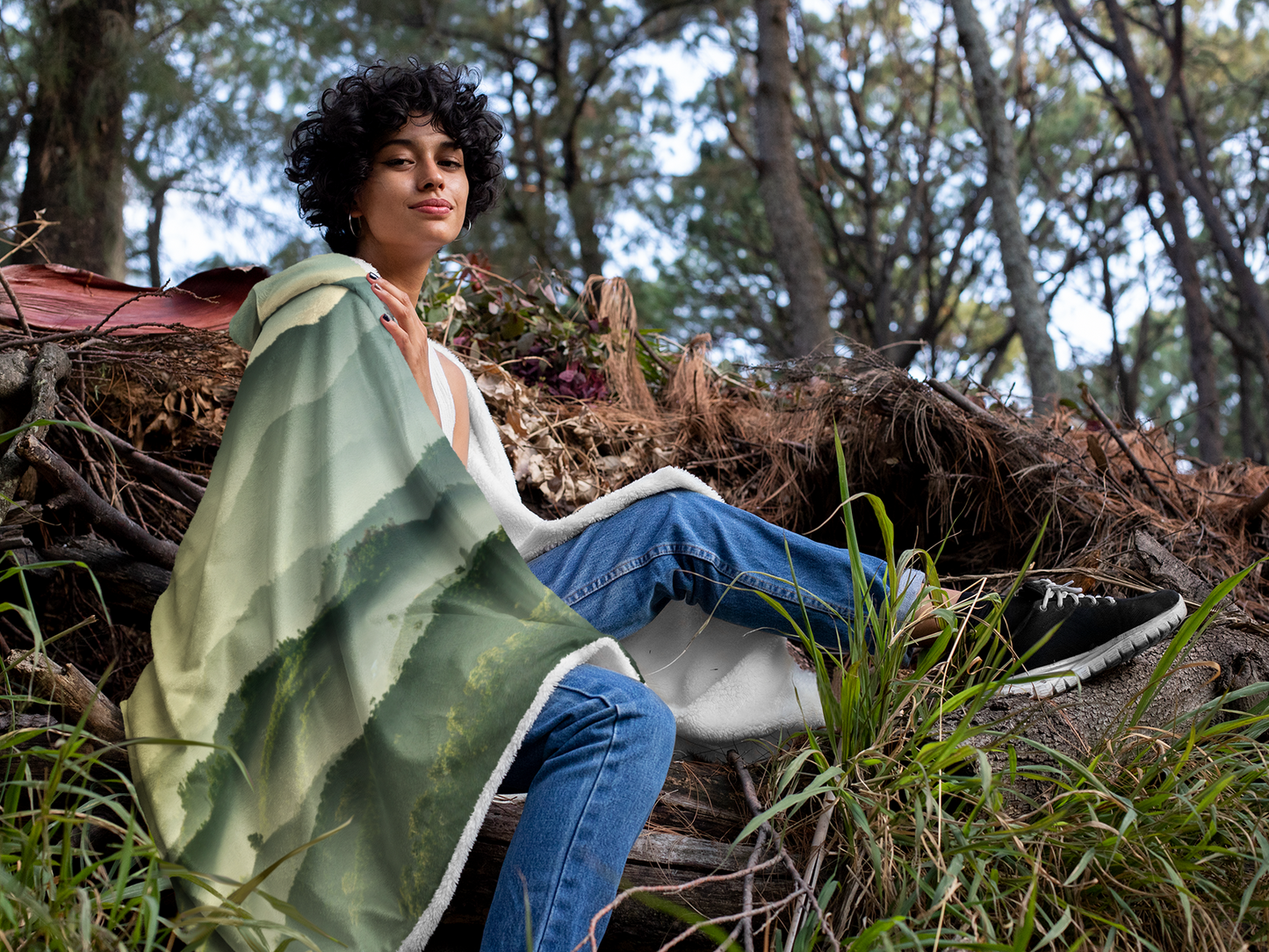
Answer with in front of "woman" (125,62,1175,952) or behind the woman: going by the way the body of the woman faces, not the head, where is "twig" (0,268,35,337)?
behind

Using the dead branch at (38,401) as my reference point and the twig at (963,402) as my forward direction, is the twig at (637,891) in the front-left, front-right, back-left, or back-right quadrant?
front-right

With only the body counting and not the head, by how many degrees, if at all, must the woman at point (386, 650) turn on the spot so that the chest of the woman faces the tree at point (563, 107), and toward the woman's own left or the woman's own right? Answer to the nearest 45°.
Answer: approximately 90° to the woman's own left

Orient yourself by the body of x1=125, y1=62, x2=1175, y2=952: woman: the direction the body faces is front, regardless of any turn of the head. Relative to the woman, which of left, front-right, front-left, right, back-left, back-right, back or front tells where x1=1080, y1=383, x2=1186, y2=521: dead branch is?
front-left

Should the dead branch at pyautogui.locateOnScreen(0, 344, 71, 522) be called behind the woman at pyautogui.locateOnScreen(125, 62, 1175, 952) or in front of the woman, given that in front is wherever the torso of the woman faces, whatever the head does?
behind

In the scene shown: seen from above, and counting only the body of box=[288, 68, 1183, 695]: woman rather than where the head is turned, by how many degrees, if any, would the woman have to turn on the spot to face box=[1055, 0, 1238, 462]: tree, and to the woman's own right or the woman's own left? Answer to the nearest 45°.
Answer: approximately 45° to the woman's own left

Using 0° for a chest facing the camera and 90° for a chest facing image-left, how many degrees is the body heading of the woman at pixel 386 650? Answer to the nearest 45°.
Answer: approximately 270°

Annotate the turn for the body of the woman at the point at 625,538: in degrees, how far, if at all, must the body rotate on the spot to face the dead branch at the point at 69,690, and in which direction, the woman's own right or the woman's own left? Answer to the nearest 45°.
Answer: approximately 135° to the woman's own right

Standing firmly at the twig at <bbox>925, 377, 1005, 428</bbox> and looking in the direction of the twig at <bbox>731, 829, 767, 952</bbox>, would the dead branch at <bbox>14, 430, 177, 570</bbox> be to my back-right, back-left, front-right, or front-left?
front-right

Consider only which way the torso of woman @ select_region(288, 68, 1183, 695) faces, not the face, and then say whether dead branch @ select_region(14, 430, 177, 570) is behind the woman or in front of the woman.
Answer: behind

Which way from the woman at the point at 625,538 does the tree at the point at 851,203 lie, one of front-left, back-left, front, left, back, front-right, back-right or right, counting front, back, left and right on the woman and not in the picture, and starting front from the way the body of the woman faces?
left
